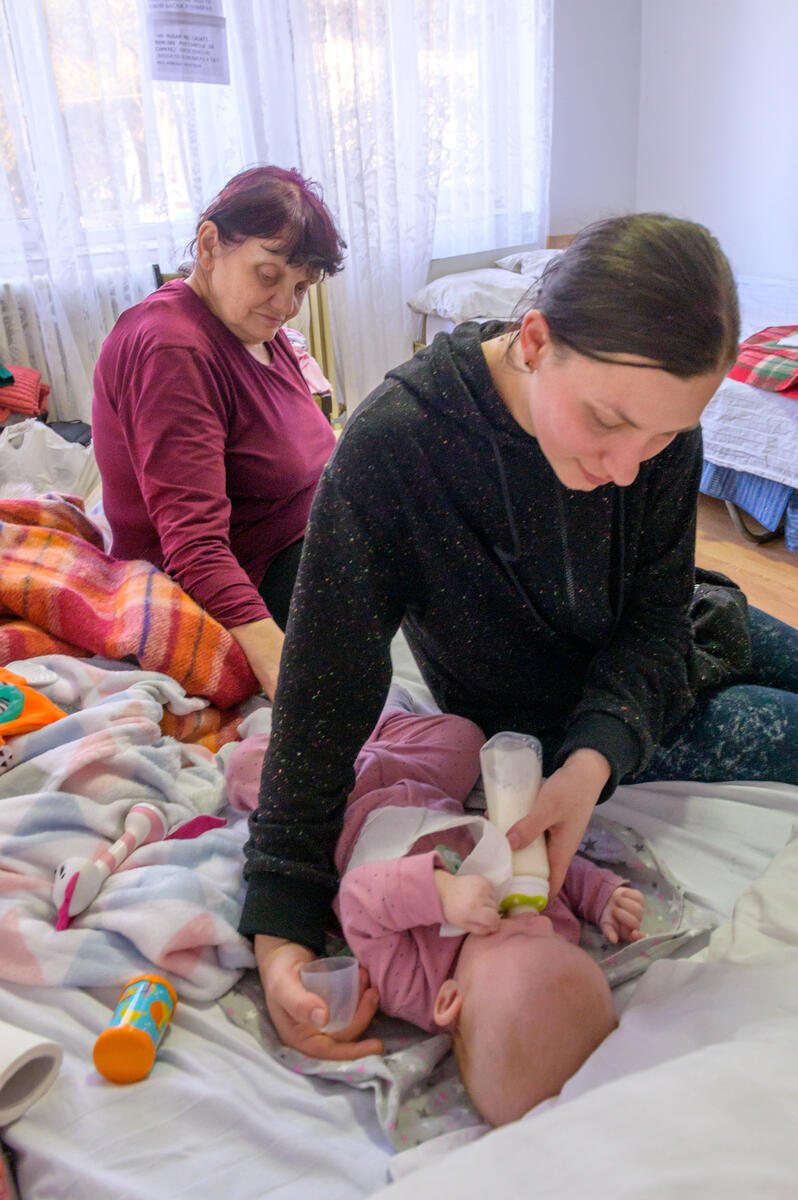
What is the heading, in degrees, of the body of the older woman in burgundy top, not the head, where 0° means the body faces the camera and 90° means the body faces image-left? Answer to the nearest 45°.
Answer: approximately 315°

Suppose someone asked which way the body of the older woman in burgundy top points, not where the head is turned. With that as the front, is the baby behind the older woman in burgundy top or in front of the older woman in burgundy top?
in front

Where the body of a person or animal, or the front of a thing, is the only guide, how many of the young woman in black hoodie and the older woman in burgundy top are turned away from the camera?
0

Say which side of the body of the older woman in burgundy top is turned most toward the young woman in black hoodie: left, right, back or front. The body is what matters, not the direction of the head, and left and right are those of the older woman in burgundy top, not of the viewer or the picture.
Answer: front

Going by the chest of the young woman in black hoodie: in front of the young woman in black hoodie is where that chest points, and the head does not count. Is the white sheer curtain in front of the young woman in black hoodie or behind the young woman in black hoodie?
behind

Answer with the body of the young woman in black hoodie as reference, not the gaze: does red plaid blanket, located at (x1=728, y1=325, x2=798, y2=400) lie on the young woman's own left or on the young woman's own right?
on the young woman's own left

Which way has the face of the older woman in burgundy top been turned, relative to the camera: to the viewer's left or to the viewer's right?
to the viewer's right

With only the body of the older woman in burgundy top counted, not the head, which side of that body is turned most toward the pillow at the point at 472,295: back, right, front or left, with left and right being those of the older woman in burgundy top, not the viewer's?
left

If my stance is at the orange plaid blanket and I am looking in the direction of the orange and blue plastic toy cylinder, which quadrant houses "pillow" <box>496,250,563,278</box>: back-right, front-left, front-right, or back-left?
back-left
